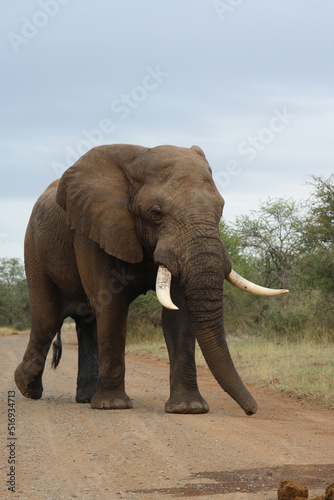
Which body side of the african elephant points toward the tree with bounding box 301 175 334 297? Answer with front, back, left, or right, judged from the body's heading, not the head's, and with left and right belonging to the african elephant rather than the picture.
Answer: left
